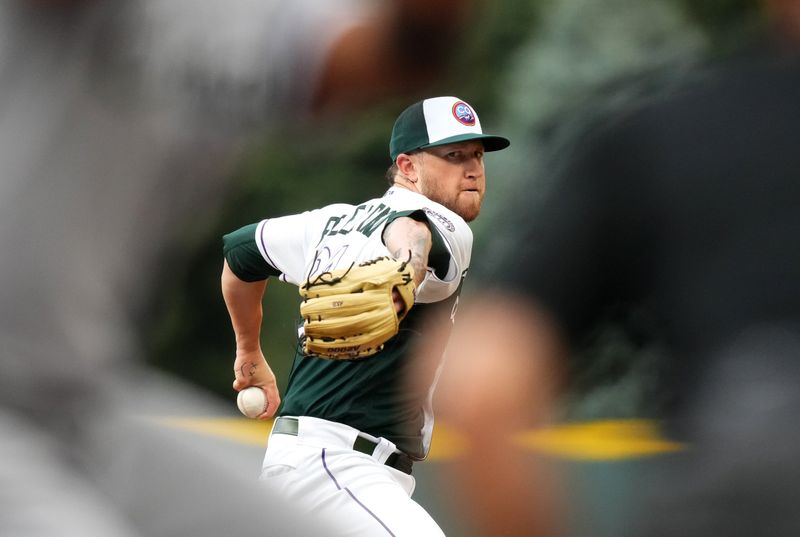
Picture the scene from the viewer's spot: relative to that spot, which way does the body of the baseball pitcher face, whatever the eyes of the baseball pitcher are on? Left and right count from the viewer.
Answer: facing away from the viewer and to the right of the viewer
